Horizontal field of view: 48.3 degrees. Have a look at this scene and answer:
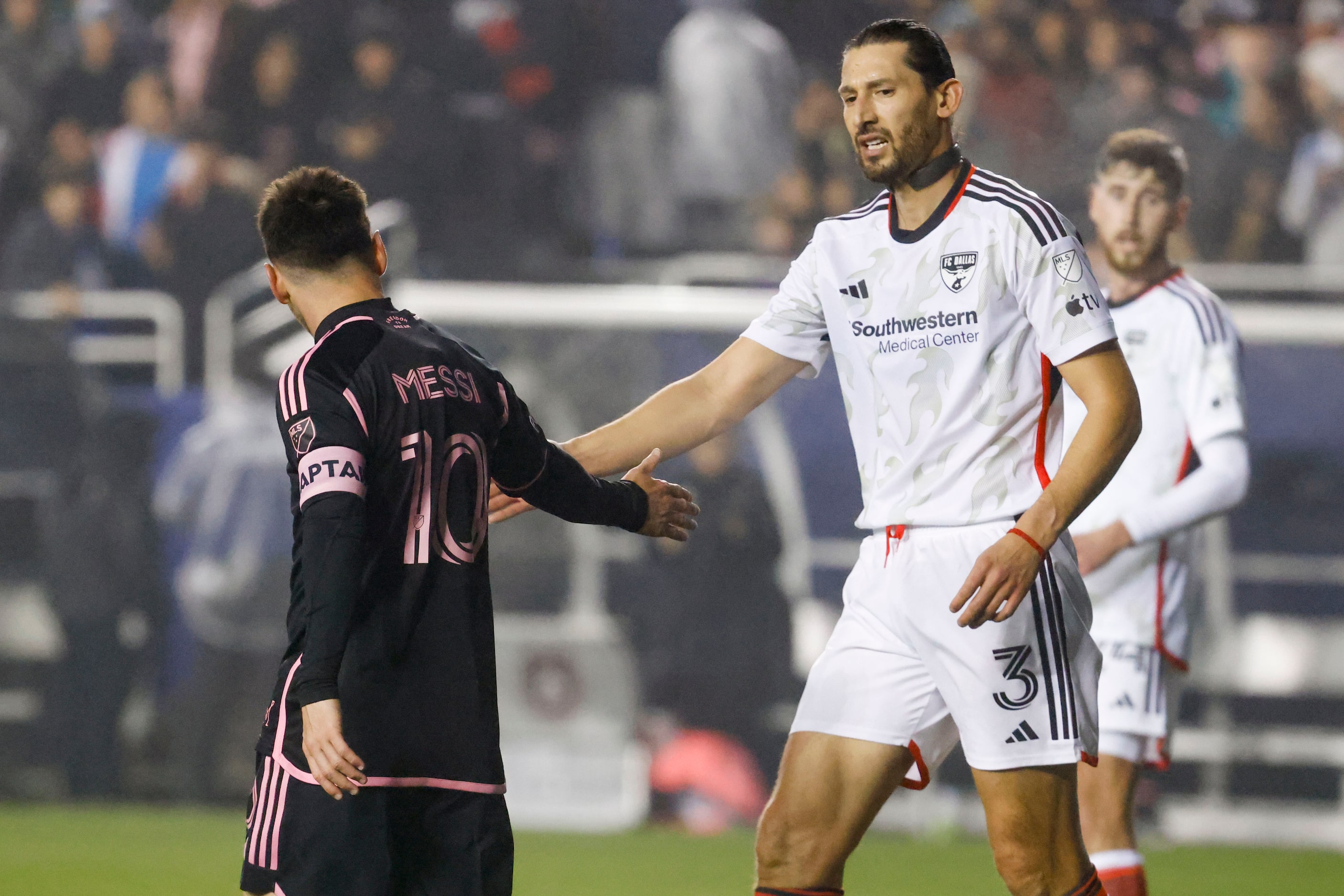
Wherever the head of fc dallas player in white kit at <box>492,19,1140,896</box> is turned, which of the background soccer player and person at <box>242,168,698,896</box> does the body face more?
the person

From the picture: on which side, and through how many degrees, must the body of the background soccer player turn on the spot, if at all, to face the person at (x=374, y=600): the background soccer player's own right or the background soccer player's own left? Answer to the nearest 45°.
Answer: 0° — they already face them

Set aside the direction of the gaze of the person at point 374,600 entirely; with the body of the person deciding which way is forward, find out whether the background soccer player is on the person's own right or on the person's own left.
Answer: on the person's own right

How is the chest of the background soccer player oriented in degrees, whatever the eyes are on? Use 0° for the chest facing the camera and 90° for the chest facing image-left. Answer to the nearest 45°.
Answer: approximately 45°

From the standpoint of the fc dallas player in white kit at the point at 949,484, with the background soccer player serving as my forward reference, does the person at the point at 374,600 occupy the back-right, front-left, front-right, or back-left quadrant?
back-left
